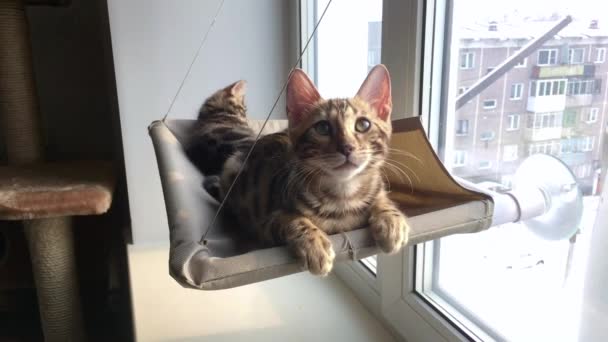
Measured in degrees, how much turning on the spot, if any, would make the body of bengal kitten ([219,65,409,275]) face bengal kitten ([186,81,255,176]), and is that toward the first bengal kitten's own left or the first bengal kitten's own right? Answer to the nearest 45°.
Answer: approximately 180°

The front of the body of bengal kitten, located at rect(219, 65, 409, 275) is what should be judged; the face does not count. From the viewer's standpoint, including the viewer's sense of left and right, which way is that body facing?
facing the viewer and to the right of the viewer

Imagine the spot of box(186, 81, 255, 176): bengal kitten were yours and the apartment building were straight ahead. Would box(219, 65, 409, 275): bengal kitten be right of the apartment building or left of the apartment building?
right
